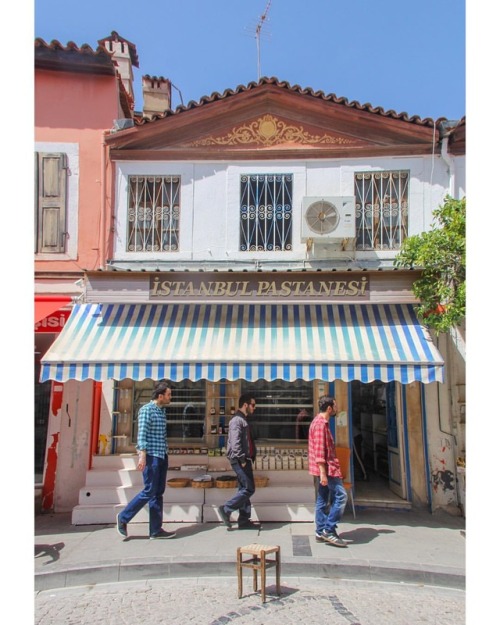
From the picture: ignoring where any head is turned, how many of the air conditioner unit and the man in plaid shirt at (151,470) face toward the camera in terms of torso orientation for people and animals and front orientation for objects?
1

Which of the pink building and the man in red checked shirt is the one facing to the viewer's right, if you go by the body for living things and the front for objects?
the man in red checked shirt

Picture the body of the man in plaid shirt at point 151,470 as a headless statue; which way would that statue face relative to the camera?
to the viewer's right

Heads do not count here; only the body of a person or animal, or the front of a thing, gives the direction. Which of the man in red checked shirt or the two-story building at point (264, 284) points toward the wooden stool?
the two-story building

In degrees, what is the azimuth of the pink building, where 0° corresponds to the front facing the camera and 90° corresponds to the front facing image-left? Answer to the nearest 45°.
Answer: approximately 0°

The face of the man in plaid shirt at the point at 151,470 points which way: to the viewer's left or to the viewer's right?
to the viewer's right

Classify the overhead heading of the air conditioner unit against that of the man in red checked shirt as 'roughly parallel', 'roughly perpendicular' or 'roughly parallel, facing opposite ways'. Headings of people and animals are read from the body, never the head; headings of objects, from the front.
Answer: roughly perpendicular
